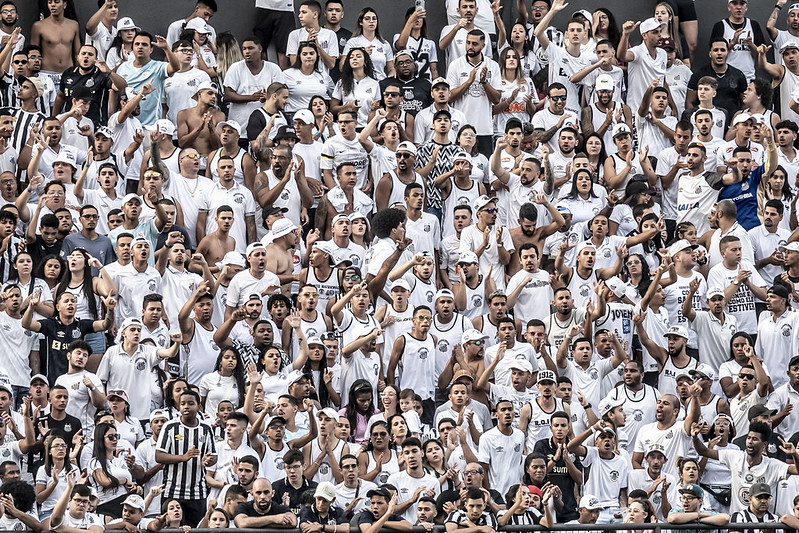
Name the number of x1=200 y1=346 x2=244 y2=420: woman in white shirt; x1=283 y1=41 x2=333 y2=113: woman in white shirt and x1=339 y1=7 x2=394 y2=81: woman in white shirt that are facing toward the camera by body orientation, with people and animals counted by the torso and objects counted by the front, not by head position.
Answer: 3

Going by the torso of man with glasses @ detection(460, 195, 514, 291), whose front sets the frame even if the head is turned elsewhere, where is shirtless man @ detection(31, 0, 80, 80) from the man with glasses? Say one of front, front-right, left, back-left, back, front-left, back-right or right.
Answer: back-right

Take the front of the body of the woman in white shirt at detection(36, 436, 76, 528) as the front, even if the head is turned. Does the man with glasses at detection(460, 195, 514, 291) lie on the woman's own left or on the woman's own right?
on the woman's own left

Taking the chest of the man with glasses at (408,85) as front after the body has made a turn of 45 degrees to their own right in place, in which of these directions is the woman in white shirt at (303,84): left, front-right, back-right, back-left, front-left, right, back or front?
front-right

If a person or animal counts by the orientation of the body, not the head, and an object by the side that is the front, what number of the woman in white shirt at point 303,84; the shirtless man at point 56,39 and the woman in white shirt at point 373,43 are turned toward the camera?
3

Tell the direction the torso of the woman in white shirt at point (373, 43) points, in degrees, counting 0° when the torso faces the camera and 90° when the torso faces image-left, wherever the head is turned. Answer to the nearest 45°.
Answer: approximately 0°
